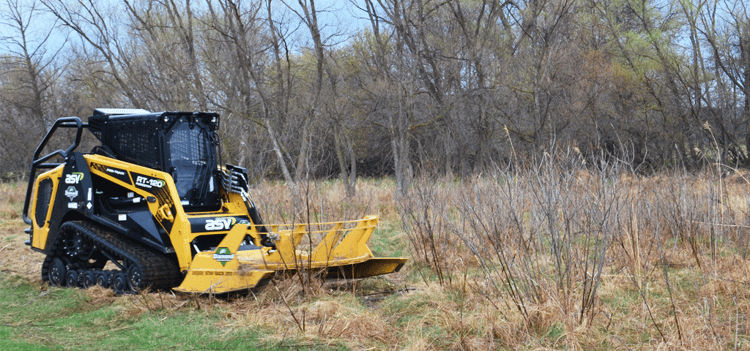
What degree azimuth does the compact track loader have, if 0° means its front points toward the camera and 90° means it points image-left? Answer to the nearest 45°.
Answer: approximately 315°
